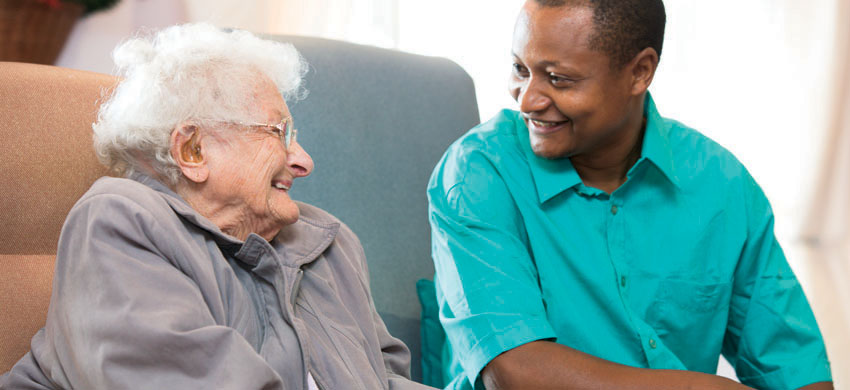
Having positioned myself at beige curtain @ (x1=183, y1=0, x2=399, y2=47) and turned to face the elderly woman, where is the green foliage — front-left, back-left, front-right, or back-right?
front-right

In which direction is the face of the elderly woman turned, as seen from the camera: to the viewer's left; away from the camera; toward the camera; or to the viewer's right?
to the viewer's right

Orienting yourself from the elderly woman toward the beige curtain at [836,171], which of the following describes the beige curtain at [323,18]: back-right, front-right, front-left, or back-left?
front-left

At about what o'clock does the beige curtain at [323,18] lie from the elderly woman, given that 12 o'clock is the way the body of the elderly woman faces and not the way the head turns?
The beige curtain is roughly at 8 o'clock from the elderly woman.

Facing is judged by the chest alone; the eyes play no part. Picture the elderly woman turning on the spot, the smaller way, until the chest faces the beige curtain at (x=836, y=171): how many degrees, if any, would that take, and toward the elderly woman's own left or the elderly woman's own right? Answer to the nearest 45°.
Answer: approximately 90° to the elderly woman's own left

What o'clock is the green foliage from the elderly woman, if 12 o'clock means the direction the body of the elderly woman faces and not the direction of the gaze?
The green foliage is roughly at 7 o'clock from the elderly woman.

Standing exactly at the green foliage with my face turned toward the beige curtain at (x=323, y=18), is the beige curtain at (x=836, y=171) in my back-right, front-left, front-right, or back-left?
front-right

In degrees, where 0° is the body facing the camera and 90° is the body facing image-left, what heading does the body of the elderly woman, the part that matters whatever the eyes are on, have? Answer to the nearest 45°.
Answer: approximately 315°

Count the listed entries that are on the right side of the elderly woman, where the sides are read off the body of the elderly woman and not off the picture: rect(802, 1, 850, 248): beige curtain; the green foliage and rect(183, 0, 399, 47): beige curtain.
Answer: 0
